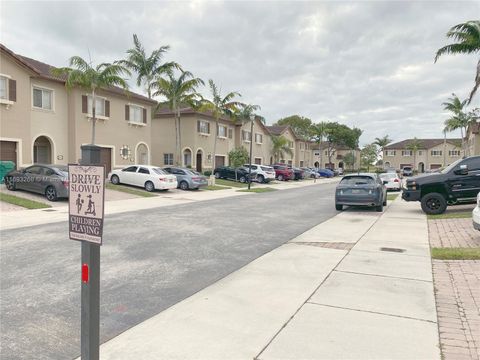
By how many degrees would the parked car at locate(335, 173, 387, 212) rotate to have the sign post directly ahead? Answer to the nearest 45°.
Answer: approximately 180°

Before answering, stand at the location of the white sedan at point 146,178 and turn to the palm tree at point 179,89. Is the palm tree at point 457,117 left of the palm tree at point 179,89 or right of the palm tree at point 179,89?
right

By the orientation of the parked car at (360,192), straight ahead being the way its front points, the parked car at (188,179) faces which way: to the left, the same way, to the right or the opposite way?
to the left

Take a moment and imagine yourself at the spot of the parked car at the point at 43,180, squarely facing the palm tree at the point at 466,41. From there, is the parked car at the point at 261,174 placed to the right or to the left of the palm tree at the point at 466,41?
left

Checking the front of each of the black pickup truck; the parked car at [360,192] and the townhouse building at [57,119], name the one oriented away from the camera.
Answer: the parked car

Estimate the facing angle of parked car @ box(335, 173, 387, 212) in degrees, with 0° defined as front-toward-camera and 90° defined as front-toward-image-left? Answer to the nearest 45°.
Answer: approximately 180°

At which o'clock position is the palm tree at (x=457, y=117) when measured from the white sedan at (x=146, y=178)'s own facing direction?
The palm tree is roughly at 4 o'clock from the white sedan.

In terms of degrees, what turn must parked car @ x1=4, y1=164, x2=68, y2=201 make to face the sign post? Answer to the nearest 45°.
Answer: approximately 135° to its left

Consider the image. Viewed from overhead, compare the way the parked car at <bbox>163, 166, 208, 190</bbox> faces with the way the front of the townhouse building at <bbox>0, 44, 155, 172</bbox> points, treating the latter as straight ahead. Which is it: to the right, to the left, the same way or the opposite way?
the opposite way

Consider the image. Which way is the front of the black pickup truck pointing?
to the viewer's left

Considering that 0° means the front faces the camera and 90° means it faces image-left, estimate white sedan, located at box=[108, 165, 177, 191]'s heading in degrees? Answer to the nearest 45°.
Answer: approximately 135°

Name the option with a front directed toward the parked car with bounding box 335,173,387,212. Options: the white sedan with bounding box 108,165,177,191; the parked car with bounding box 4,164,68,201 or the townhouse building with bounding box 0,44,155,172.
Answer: the townhouse building

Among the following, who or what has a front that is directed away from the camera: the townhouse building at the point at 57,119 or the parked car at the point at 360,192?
the parked car

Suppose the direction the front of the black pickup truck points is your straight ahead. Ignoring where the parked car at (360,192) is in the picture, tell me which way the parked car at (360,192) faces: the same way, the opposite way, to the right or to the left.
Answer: to the right

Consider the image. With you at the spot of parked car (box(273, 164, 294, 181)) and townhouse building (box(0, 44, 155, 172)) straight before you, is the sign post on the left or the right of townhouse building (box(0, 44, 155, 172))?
left

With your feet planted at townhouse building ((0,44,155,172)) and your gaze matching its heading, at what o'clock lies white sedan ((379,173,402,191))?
The white sedan is roughly at 11 o'clock from the townhouse building.

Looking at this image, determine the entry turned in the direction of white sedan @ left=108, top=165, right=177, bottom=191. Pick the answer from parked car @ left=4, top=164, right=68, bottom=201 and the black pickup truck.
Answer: the black pickup truck
